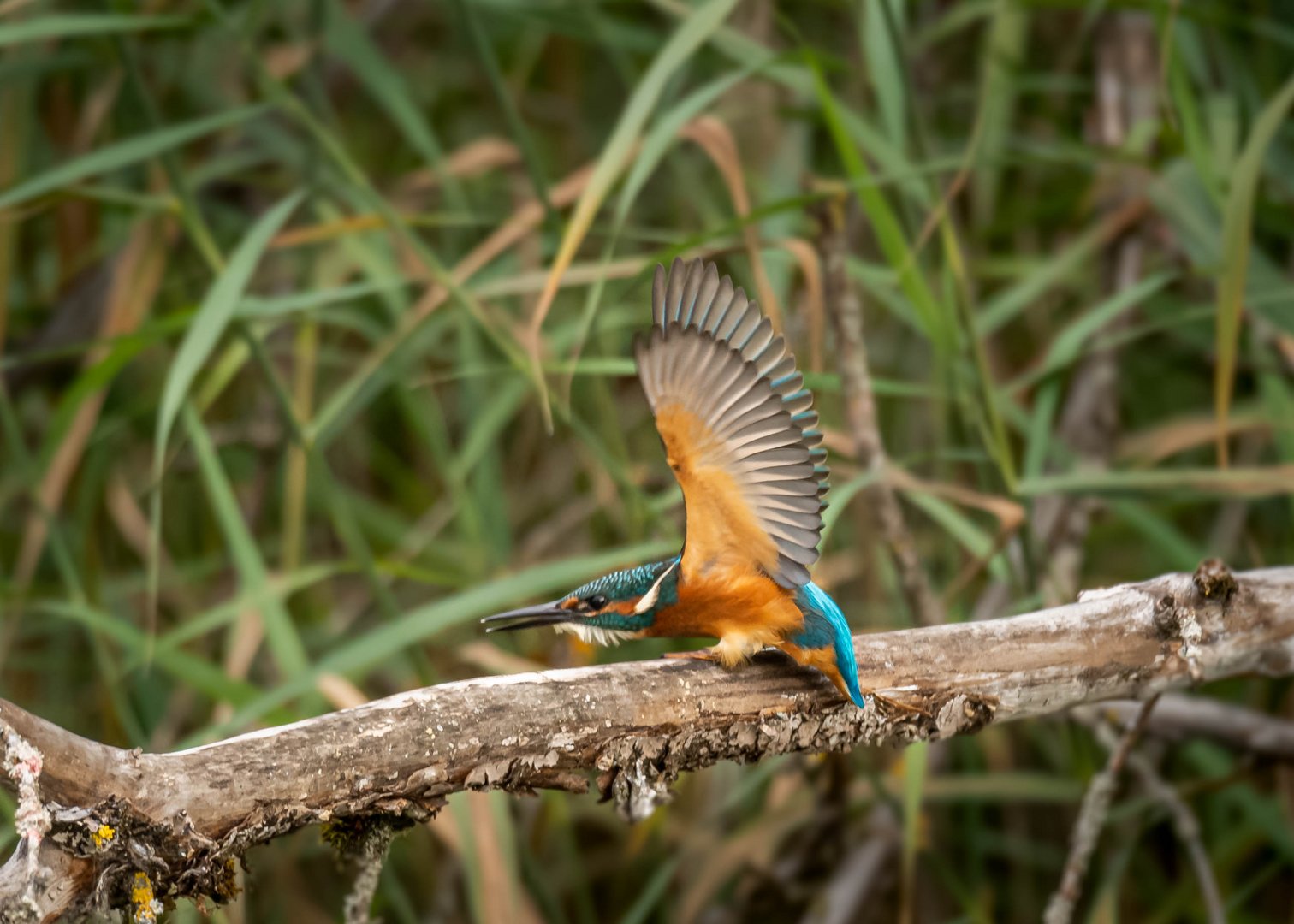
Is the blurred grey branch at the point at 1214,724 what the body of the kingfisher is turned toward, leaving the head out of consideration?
no

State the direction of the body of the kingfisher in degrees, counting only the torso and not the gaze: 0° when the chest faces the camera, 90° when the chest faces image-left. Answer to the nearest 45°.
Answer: approximately 90°
